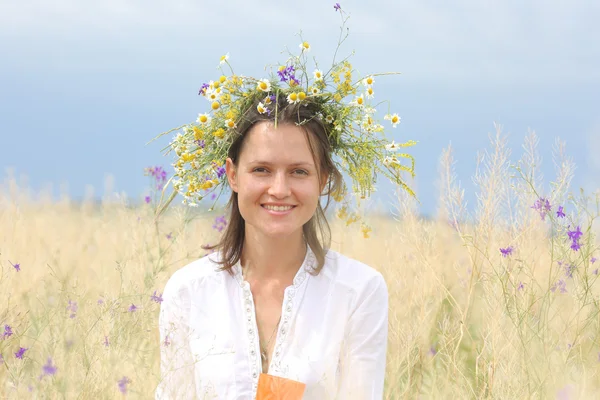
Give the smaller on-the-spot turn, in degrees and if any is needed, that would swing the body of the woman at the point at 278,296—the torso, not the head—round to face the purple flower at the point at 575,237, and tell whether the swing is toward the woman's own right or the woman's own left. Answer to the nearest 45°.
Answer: approximately 90° to the woman's own left

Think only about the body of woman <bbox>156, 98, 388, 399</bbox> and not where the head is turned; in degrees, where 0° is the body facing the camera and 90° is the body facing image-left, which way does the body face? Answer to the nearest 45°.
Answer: approximately 0°

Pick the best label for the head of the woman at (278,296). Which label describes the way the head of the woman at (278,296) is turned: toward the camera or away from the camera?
toward the camera

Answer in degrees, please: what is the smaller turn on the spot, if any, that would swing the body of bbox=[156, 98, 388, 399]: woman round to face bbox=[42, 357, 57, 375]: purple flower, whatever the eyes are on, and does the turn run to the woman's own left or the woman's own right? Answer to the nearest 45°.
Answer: approximately 90° to the woman's own right

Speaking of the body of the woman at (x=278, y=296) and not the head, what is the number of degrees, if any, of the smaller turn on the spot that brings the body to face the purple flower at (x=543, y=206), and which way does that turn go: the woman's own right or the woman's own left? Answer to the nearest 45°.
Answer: approximately 135° to the woman's own left

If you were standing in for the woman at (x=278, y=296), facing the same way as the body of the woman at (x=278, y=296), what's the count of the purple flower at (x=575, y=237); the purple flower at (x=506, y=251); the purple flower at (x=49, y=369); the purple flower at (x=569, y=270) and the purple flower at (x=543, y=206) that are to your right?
1

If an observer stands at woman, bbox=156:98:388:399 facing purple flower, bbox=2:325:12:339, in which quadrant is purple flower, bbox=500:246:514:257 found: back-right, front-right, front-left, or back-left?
back-right

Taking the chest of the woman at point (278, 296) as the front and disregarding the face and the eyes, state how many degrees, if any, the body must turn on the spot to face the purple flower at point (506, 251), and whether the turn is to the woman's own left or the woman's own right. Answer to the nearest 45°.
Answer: approximately 135° to the woman's own left

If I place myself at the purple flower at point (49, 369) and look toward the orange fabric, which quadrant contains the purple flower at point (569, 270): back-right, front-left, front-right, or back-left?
front-left

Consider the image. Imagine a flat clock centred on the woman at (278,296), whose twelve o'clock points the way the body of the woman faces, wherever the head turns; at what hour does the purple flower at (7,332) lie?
The purple flower is roughly at 4 o'clock from the woman.
